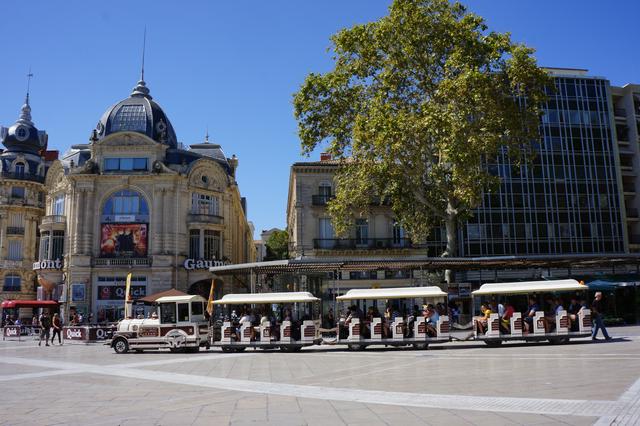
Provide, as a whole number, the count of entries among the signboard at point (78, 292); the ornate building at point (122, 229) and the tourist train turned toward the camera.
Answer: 2

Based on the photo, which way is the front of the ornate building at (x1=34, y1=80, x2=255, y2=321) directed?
toward the camera

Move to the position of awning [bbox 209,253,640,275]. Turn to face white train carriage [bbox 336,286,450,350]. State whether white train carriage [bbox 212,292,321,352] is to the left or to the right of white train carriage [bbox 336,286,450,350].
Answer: right

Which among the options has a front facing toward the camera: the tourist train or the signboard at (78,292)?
the signboard

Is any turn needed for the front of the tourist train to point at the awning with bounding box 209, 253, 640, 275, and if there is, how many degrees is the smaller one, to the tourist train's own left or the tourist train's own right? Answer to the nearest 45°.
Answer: approximately 135° to the tourist train's own right

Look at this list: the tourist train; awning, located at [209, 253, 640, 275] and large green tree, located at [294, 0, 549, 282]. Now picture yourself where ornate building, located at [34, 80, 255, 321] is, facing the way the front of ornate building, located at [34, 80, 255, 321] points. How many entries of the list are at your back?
0

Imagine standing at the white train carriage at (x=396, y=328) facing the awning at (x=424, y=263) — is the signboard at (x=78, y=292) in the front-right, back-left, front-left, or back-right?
front-left

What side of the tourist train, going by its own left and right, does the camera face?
left

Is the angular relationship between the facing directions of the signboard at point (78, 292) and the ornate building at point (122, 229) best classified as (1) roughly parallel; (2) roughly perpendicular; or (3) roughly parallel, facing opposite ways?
roughly parallel

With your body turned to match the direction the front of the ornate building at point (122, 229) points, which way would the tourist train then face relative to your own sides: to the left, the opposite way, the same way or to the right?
to the right

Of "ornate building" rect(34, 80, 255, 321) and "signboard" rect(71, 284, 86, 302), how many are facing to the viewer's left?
0

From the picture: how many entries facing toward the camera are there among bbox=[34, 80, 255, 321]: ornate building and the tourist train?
1

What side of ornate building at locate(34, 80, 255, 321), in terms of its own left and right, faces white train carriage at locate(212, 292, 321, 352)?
front

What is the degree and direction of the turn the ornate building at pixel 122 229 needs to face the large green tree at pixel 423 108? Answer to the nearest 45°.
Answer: approximately 45° to its left

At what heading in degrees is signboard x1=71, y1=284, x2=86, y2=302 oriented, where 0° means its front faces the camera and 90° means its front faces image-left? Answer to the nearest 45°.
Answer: approximately 0°

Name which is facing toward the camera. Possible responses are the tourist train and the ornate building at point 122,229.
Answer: the ornate building
